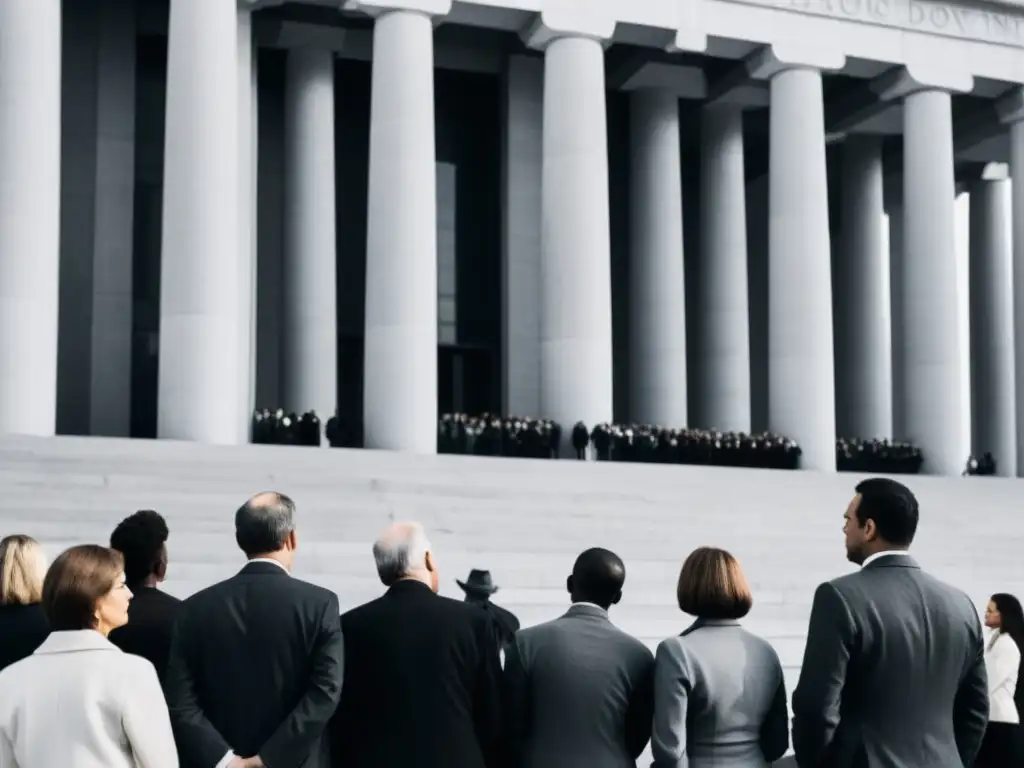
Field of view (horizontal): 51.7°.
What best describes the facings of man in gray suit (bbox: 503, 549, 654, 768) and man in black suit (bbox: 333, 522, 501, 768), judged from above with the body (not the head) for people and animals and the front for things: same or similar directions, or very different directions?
same or similar directions

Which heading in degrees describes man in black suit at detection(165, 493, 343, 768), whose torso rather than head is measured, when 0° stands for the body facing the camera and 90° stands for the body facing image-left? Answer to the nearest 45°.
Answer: approximately 180°

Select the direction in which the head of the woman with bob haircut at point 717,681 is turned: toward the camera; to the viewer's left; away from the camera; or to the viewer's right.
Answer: away from the camera

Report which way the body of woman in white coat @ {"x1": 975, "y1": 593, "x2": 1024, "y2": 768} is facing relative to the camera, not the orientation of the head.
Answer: to the viewer's left

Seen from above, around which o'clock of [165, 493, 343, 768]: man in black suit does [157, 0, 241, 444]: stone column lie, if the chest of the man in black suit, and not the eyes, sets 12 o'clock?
The stone column is roughly at 12 o'clock from the man in black suit.

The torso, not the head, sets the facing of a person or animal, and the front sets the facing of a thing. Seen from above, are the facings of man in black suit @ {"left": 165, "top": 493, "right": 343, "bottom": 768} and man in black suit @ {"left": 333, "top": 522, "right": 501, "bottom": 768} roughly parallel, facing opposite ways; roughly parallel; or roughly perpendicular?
roughly parallel

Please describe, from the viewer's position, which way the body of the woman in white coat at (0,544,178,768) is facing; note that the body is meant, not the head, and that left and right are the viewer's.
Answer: facing away from the viewer and to the right of the viewer

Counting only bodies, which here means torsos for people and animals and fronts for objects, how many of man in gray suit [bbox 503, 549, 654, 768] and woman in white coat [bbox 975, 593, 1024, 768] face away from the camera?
1

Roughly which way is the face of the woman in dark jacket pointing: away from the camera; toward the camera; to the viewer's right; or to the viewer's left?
away from the camera

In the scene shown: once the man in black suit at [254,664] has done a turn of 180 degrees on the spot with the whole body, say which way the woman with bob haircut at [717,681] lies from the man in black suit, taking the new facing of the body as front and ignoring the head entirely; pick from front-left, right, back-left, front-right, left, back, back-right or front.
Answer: left

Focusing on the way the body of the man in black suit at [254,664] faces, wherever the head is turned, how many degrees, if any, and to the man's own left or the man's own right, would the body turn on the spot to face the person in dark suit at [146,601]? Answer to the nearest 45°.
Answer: approximately 45° to the man's own left

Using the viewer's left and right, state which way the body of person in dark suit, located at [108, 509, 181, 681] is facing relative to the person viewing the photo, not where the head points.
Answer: facing away from the viewer and to the right of the viewer

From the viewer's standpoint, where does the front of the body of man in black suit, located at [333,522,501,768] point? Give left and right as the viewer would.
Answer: facing away from the viewer

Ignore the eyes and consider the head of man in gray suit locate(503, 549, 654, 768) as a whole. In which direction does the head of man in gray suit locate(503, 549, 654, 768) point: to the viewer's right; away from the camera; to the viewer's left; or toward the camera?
away from the camera

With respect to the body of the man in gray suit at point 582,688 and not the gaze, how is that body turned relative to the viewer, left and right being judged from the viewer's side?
facing away from the viewer
